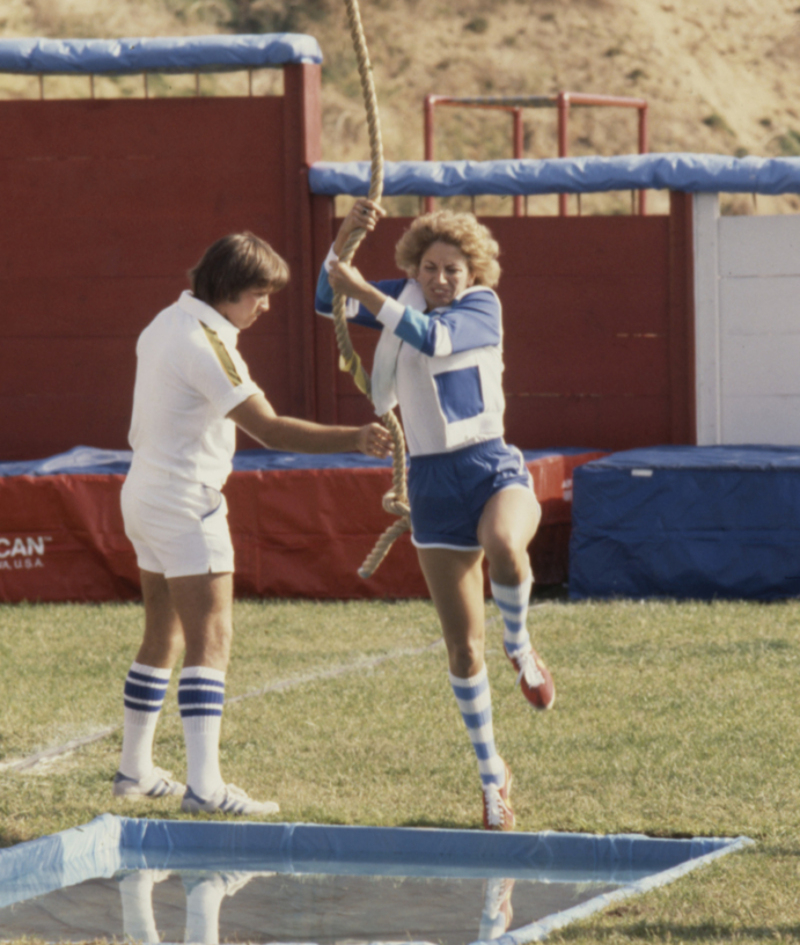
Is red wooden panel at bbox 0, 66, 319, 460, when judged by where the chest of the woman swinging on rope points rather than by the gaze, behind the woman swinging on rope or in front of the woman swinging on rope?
behind

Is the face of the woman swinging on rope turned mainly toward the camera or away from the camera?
toward the camera

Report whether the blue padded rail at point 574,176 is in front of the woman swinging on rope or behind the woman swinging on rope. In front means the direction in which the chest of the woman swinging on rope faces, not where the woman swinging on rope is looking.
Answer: behind

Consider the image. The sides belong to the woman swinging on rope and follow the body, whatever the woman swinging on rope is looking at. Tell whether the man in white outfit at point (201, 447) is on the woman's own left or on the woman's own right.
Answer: on the woman's own right

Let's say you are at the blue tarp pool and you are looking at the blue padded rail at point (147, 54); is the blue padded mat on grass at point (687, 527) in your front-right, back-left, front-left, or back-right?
front-right

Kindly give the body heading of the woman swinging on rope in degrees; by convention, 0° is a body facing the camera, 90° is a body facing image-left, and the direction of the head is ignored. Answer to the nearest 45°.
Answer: approximately 0°

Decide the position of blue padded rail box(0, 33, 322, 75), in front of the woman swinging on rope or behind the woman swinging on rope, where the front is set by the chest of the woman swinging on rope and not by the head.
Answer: behind

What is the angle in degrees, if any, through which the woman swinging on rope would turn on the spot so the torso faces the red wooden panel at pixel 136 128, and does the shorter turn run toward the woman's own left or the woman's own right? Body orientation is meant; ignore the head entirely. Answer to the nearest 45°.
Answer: approximately 180°
